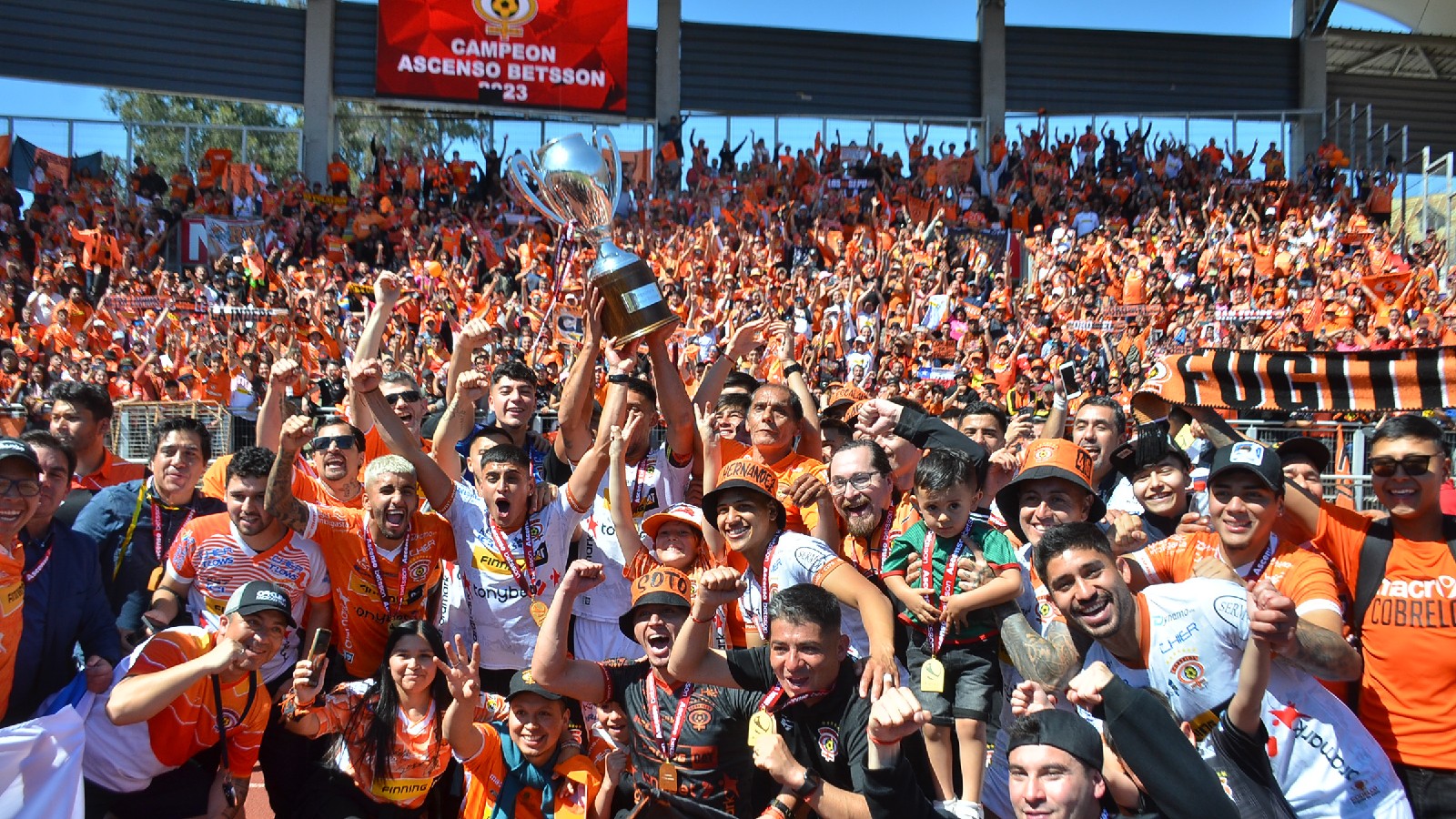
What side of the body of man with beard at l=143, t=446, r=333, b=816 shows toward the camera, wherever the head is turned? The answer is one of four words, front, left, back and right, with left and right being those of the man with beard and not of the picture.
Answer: front

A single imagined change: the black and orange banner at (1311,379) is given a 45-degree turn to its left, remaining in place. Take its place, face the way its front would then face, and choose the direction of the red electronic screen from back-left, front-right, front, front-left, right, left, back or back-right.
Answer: back

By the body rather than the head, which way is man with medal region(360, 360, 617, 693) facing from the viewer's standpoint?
toward the camera

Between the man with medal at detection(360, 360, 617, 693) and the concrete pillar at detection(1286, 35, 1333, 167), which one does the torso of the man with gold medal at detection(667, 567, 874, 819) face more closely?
the man with medal

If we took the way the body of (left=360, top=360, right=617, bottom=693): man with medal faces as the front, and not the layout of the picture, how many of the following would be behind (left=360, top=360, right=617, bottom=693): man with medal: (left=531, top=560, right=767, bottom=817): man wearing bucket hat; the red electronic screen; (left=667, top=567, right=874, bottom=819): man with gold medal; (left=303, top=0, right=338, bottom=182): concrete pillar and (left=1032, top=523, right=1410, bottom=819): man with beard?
2

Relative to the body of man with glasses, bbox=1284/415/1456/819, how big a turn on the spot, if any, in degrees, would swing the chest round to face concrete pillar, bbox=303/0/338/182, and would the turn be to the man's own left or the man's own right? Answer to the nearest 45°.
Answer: approximately 135° to the man's own right

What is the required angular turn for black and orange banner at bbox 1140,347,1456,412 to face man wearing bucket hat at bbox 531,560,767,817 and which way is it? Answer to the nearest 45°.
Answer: approximately 45° to its right

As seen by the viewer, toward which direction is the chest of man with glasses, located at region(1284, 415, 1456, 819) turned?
toward the camera

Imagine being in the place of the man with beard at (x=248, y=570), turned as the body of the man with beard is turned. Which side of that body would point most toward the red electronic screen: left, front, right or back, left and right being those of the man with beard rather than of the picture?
back

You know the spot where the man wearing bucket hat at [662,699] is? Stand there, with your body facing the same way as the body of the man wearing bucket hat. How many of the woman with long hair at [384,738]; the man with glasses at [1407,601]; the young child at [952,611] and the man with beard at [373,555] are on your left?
2
